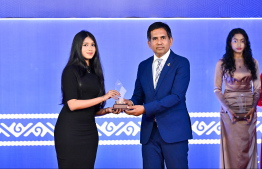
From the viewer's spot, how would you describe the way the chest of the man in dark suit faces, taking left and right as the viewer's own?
facing the viewer and to the left of the viewer

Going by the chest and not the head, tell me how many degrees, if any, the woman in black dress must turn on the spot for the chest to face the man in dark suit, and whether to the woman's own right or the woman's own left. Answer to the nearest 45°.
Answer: approximately 45° to the woman's own left

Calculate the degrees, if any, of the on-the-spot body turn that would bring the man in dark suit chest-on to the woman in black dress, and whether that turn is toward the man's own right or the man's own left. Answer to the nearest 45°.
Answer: approximately 45° to the man's own right

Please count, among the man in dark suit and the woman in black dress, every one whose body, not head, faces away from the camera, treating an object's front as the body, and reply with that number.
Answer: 0

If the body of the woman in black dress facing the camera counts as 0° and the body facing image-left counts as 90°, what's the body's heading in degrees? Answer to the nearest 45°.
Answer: approximately 315°

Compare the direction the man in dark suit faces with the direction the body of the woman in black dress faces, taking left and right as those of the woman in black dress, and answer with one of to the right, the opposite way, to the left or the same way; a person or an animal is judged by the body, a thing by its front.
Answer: to the right
